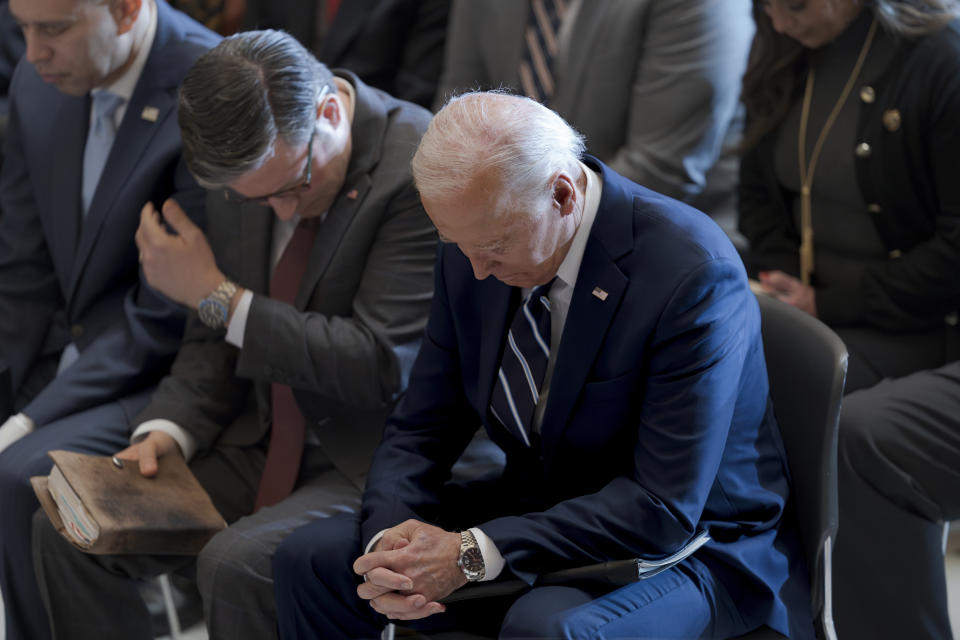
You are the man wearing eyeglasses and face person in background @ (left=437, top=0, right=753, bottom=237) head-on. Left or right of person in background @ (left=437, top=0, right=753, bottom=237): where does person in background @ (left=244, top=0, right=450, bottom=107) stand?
left

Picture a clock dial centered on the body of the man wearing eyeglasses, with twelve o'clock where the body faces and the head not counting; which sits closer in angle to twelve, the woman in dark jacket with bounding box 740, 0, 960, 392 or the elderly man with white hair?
the elderly man with white hair

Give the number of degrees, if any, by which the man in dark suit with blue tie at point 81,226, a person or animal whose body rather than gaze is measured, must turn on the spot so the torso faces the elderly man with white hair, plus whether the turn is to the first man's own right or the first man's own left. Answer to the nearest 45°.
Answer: approximately 90° to the first man's own left

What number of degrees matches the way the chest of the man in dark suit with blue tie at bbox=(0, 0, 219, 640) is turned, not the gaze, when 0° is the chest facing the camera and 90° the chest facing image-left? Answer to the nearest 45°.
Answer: approximately 45°

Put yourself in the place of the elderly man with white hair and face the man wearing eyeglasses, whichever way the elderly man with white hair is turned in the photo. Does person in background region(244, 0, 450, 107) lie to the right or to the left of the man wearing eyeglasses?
right

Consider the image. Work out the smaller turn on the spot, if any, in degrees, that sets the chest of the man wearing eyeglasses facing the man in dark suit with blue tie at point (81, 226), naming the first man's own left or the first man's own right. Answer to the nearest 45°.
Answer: approximately 90° to the first man's own right

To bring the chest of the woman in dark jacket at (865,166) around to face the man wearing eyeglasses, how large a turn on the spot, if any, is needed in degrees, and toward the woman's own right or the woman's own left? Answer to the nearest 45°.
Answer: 0° — they already face them
